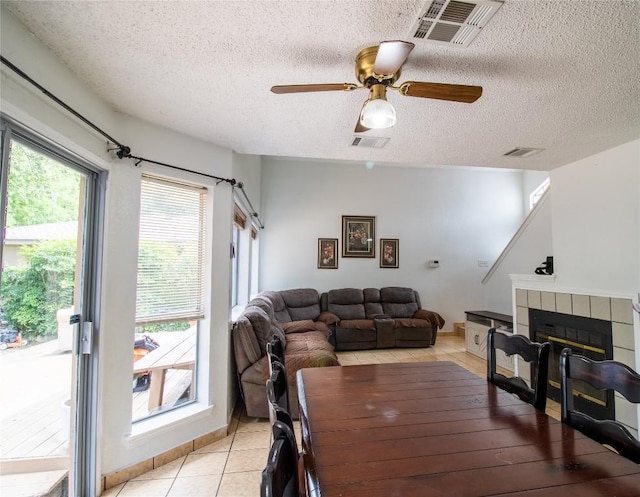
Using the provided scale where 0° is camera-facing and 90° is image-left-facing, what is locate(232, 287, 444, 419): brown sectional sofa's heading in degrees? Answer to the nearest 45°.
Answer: approximately 315°

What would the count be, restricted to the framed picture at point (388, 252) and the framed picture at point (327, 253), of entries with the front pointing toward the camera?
2

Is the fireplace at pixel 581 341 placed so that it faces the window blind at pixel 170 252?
yes

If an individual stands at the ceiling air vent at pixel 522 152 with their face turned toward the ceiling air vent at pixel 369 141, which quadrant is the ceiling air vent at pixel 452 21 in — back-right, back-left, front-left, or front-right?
front-left

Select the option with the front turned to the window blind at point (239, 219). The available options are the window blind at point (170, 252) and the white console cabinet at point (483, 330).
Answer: the white console cabinet

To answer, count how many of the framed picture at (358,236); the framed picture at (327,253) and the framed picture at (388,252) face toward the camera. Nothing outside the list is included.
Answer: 3

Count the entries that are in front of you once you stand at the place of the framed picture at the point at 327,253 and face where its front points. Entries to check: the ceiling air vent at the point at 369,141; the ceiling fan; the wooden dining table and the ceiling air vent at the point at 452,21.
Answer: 4

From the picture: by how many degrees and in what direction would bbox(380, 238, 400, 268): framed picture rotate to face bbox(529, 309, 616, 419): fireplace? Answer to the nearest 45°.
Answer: approximately 45° to its left

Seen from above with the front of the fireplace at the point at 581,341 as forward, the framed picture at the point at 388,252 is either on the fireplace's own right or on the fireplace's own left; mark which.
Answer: on the fireplace's own right

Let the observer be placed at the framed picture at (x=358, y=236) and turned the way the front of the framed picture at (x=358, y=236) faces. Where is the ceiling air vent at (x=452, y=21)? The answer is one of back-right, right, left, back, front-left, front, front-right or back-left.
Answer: front

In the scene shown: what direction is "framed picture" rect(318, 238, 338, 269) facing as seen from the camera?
toward the camera

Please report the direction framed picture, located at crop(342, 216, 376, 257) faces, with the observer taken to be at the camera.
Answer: facing the viewer

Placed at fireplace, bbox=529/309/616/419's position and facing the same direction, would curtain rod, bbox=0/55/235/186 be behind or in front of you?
in front

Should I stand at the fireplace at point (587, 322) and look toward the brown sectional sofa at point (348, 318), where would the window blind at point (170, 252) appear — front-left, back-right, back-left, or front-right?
front-left

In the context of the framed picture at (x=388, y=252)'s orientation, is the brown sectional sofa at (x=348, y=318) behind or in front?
in front

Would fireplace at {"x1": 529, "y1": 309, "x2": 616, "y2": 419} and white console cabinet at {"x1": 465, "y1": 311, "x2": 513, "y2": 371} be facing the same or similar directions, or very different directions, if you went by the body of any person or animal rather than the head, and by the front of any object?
same or similar directions

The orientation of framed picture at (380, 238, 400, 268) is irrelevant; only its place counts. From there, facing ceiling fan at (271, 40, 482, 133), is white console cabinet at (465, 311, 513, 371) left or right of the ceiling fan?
left

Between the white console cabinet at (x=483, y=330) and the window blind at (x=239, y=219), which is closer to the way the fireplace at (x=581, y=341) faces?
the window blind

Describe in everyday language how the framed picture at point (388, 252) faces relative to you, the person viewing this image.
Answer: facing the viewer

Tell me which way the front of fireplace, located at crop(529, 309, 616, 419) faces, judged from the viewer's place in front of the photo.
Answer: facing the viewer and to the left of the viewer
